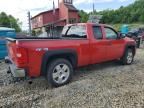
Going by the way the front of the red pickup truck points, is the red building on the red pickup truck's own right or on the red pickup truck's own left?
on the red pickup truck's own left

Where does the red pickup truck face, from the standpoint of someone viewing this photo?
facing away from the viewer and to the right of the viewer
